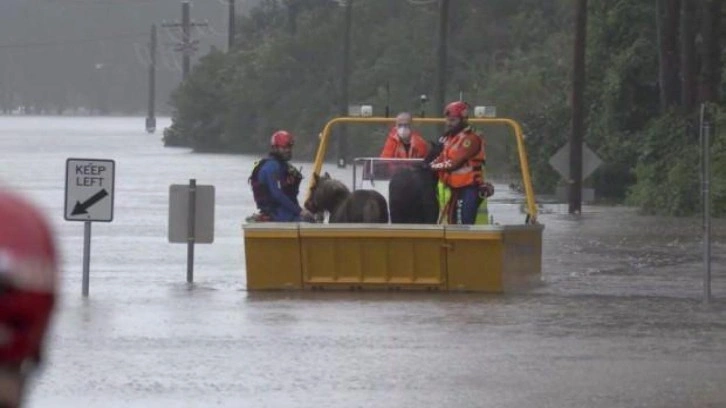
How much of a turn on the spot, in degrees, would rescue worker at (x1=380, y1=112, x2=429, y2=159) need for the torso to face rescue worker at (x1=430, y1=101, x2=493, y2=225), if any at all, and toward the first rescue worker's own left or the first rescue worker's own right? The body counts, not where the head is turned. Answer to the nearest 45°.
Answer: approximately 45° to the first rescue worker's own left

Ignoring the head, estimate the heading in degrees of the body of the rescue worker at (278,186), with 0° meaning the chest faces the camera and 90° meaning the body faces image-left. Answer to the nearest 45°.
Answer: approximately 315°

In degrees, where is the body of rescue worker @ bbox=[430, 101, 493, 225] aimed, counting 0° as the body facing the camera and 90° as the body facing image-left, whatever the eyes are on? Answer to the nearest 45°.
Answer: approximately 45°

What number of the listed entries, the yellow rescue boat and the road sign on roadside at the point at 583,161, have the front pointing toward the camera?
1

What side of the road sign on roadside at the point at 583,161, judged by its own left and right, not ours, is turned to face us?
back

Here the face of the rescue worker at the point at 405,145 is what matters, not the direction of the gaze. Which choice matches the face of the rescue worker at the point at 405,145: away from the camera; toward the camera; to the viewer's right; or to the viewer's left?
toward the camera

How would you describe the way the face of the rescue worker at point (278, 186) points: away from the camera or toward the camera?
toward the camera

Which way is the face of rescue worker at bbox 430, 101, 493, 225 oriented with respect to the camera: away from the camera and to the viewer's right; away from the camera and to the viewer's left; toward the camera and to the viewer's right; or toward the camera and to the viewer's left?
toward the camera and to the viewer's left

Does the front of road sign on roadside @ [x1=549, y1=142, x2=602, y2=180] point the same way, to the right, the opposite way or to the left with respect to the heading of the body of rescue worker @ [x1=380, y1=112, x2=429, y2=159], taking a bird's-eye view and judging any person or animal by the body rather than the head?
the opposite way

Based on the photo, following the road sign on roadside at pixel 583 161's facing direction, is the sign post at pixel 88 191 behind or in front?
behind

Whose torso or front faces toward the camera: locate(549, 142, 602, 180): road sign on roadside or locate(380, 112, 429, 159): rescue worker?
the rescue worker

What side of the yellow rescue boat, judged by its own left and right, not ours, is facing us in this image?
front

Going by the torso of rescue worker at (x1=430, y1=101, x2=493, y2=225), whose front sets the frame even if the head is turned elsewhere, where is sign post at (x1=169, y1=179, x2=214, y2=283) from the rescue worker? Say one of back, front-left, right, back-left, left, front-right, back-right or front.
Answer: front-right

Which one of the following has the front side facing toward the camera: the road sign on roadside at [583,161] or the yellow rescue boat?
the yellow rescue boat

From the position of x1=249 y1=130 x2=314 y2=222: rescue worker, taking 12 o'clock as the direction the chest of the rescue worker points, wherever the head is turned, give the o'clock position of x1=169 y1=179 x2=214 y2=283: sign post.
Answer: The sign post is roughly at 5 o'clock from the rescue worker.

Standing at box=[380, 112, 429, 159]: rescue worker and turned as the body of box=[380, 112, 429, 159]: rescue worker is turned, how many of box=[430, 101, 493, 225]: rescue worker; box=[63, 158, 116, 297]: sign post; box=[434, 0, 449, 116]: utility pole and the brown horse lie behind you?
1

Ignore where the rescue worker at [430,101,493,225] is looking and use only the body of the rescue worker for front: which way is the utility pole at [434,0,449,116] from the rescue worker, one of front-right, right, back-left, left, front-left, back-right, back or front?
back-right

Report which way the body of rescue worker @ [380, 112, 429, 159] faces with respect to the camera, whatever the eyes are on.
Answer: toward the camera

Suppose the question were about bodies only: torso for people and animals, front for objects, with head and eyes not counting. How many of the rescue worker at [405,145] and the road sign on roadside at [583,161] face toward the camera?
1
